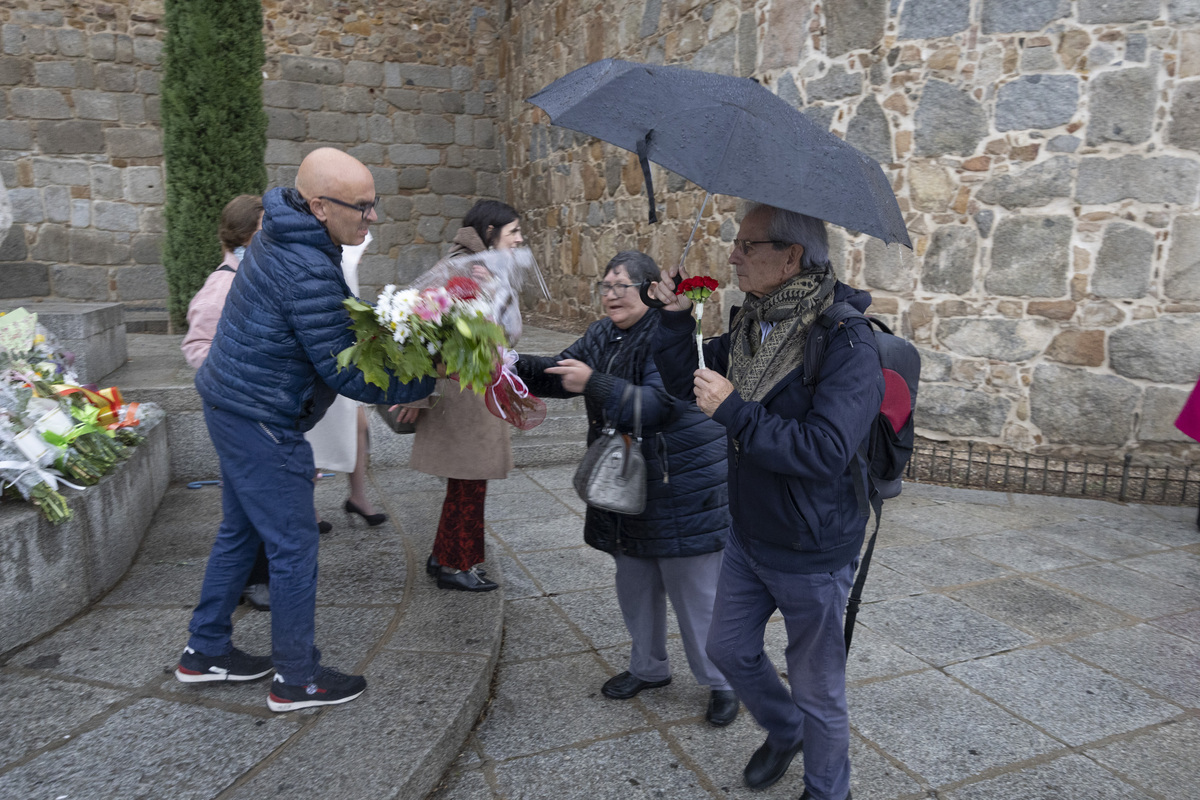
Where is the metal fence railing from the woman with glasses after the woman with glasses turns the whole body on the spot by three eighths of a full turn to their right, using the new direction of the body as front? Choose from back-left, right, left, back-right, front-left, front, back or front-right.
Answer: front-right

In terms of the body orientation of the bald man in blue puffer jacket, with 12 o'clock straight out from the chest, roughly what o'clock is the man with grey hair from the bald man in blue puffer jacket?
The man with grey hair is roughly at 1 o'clock from the bald man in blue puffer jacket.

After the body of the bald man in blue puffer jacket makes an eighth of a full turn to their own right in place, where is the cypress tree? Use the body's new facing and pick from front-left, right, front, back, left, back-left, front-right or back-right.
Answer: back-left

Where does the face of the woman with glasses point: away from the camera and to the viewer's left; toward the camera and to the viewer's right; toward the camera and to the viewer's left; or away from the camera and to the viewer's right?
toward the camera and to the viewer's left

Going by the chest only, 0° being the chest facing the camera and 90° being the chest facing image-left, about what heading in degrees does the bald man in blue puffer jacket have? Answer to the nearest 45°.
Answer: approximately 270°

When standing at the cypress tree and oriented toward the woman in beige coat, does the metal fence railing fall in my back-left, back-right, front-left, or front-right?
front-left

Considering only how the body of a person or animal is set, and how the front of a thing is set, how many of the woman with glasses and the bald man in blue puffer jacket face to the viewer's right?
1

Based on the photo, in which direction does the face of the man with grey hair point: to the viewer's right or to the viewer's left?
to the viewer's left
